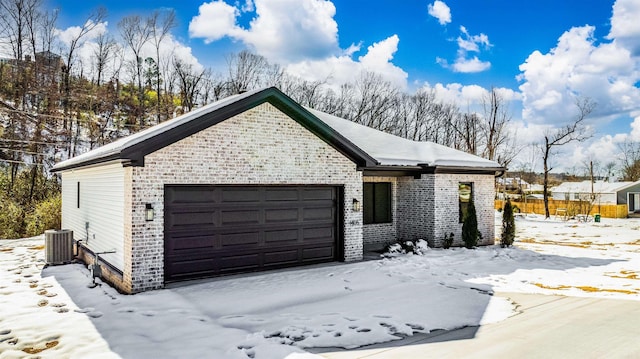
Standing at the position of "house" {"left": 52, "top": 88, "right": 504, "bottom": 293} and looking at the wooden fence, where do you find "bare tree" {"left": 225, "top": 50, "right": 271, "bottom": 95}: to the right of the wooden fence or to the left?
left

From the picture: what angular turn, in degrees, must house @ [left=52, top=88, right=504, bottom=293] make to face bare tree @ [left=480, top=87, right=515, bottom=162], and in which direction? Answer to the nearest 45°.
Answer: approximately 90° to its left

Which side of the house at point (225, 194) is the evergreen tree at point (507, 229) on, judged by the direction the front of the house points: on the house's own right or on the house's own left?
on the house's own left

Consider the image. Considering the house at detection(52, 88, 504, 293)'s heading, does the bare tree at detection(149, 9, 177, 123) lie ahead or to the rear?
to the rear

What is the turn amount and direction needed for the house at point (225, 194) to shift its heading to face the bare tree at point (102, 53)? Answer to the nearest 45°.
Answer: approximately 180°

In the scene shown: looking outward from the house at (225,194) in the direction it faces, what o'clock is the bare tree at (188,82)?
The bare tree is roughly at 7 o'clock from the house.

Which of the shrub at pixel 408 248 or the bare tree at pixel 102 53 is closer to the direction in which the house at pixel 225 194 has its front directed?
the shrub

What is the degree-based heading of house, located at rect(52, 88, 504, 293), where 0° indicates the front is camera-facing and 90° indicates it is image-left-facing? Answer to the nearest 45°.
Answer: approximately 315°

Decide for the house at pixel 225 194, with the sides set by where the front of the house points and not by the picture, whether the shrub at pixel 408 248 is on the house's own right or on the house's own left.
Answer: on the house's own left
